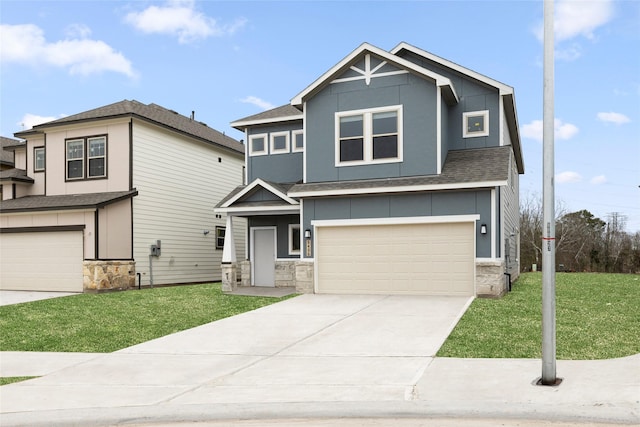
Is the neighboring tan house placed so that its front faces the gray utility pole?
no

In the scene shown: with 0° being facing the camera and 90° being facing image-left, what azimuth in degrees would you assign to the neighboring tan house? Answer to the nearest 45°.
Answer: approximately 45°

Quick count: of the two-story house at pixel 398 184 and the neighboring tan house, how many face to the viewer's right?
0

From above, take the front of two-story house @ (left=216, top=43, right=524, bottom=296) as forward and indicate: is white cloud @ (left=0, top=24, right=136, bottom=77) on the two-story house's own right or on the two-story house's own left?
on the two-story house's own right

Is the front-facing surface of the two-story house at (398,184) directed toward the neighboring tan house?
no

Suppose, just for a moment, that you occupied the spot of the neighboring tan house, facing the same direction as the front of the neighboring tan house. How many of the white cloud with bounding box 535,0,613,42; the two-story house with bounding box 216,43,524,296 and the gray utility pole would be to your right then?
0

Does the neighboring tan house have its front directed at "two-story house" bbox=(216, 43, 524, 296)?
no

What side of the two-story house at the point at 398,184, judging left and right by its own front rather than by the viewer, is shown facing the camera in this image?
front

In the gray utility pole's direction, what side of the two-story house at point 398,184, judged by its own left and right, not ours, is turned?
front
